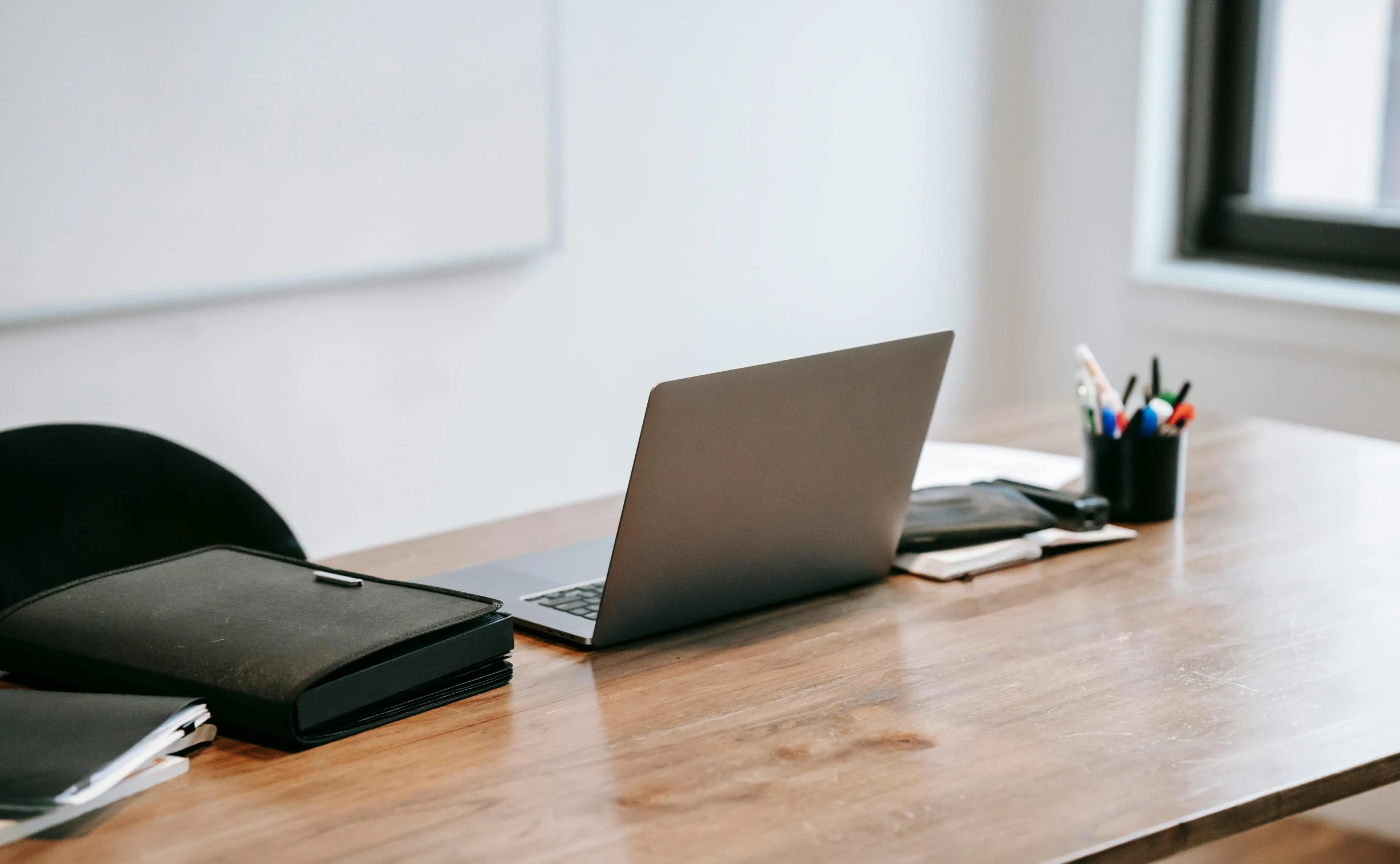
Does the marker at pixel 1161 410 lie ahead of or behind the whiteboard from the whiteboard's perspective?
ahead

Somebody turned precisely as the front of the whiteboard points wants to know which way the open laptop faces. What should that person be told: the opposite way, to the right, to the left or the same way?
the opposite way

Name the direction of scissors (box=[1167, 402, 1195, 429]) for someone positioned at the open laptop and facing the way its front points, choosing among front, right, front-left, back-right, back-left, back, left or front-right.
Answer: right

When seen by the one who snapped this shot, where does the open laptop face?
facing away from the viewer and to the left of the viewer

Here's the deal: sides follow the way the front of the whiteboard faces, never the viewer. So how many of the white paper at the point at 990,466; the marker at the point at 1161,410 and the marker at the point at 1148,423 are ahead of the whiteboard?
3

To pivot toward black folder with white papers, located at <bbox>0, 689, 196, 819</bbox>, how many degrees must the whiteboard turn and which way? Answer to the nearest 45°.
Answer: approximately 45° to its right

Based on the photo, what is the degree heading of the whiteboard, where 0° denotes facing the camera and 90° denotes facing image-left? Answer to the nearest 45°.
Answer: approximately 315°

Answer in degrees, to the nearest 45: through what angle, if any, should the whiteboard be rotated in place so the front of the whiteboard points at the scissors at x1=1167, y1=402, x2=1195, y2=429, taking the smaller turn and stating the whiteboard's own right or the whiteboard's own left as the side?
0° — it already faces it

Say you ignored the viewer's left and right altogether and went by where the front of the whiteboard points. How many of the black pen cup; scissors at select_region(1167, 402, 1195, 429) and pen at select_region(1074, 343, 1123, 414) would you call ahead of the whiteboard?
3

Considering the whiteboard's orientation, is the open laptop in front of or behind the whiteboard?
in front

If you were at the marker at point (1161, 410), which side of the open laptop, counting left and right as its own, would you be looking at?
right
